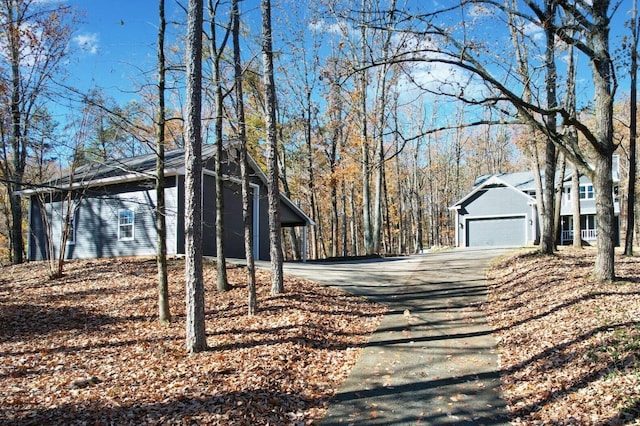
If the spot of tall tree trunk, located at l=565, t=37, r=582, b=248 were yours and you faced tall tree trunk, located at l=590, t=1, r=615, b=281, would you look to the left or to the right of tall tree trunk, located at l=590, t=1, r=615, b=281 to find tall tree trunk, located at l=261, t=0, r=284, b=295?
right

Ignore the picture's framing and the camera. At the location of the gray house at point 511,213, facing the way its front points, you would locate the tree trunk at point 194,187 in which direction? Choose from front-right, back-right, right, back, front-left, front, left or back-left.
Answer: front

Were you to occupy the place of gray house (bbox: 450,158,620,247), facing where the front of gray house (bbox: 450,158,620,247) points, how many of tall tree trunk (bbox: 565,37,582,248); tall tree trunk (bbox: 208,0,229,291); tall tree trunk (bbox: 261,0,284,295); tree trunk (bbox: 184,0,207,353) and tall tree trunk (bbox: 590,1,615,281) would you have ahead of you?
5

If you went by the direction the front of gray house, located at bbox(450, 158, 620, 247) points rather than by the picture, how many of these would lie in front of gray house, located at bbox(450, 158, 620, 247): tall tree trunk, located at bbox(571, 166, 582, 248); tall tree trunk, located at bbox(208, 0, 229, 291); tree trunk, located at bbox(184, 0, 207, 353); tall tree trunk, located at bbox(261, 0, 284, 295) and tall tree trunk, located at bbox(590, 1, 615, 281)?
5

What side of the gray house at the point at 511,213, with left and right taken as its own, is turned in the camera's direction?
front

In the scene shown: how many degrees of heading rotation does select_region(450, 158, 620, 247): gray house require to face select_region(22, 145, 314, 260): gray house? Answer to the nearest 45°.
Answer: approximately 45° to its right

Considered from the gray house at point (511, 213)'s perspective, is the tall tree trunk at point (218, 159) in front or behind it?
in front

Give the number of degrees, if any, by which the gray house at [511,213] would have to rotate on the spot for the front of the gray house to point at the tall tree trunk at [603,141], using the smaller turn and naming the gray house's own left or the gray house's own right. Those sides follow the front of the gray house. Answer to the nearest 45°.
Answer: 0° — it already faces it

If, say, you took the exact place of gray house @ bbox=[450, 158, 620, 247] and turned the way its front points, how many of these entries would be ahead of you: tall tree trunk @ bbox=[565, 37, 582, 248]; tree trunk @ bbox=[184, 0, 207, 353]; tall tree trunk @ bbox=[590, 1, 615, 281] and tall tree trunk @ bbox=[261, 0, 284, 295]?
4

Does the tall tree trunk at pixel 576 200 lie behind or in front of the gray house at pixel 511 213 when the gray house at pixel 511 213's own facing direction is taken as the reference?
in front
